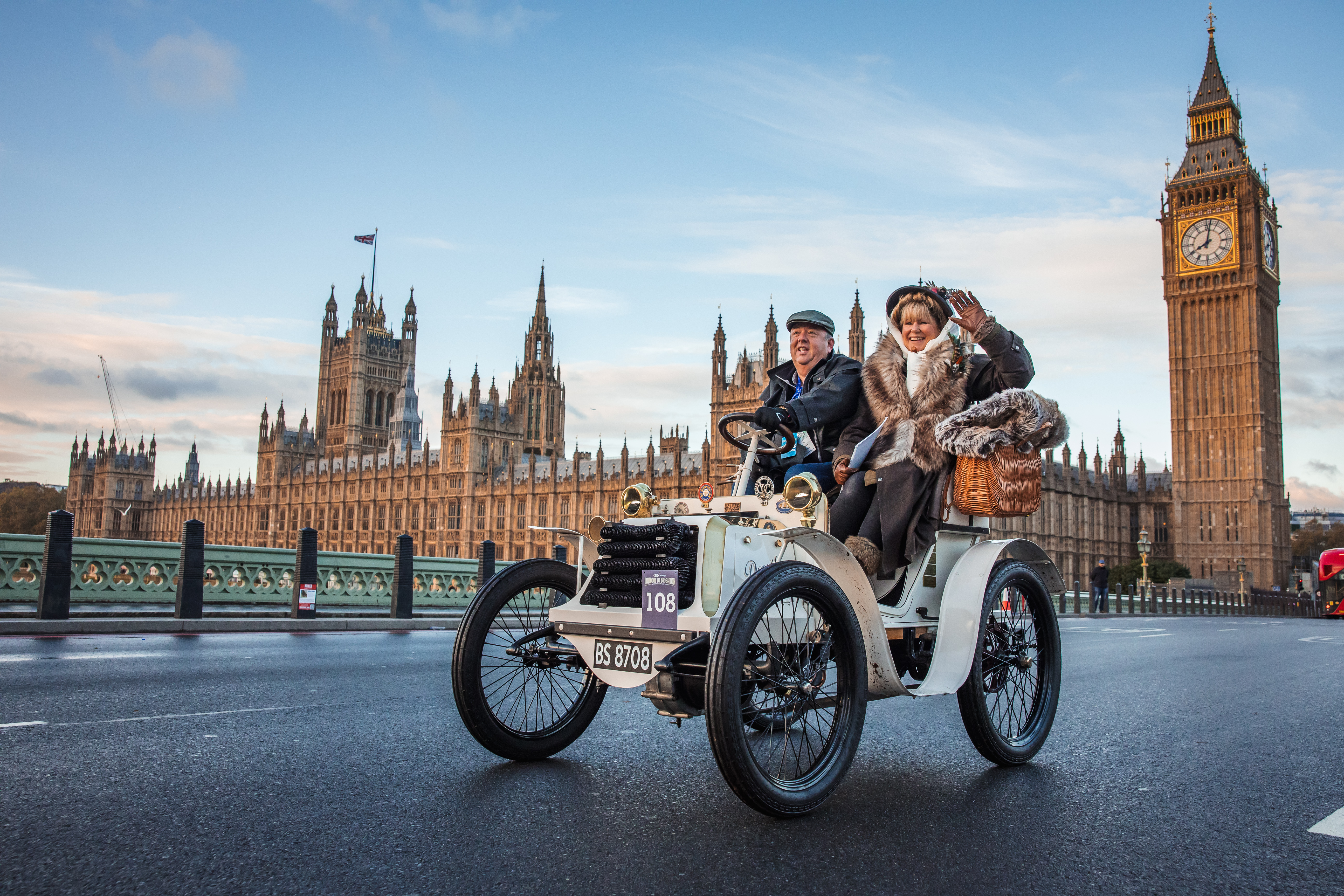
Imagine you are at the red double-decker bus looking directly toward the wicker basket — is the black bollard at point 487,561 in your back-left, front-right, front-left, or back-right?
front-right

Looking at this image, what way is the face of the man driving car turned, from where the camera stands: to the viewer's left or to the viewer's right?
to the viewer's left

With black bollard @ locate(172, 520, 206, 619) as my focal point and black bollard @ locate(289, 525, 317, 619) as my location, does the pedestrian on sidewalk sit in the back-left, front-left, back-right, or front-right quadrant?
back-left

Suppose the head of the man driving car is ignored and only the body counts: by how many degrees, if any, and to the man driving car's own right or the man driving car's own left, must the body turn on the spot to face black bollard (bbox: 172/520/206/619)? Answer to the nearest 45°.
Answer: approximately 90° to the man driving car's own right

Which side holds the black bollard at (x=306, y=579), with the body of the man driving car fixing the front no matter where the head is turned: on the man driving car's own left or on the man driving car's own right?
on the man driving car's own right

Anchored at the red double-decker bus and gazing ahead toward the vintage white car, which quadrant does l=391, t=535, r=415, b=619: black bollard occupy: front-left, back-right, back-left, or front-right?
front-right

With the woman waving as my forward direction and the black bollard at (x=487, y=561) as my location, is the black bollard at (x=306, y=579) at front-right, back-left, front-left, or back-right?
front-right

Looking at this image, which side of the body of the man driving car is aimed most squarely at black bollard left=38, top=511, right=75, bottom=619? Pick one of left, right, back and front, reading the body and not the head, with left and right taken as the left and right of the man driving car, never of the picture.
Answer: right

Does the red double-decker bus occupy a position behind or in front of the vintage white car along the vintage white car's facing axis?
behind

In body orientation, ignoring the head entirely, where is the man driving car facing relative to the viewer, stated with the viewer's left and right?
facing the viewer and to the left of the viewer

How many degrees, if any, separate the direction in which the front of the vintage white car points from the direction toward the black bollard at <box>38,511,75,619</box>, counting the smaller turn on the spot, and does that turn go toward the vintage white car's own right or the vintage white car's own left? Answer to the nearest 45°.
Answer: approximately 90° to the vintage white car's own right

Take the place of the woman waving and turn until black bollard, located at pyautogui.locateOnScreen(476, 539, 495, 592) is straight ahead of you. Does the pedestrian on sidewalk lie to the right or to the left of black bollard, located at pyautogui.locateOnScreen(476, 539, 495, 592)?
right

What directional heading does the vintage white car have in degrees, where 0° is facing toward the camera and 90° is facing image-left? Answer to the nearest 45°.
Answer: approximately 45°

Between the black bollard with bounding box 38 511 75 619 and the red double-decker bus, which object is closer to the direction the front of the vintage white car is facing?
the black bollard

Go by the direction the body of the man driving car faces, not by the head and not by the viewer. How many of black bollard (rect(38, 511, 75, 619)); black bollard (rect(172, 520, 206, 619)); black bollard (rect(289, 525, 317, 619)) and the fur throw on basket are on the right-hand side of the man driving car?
3
